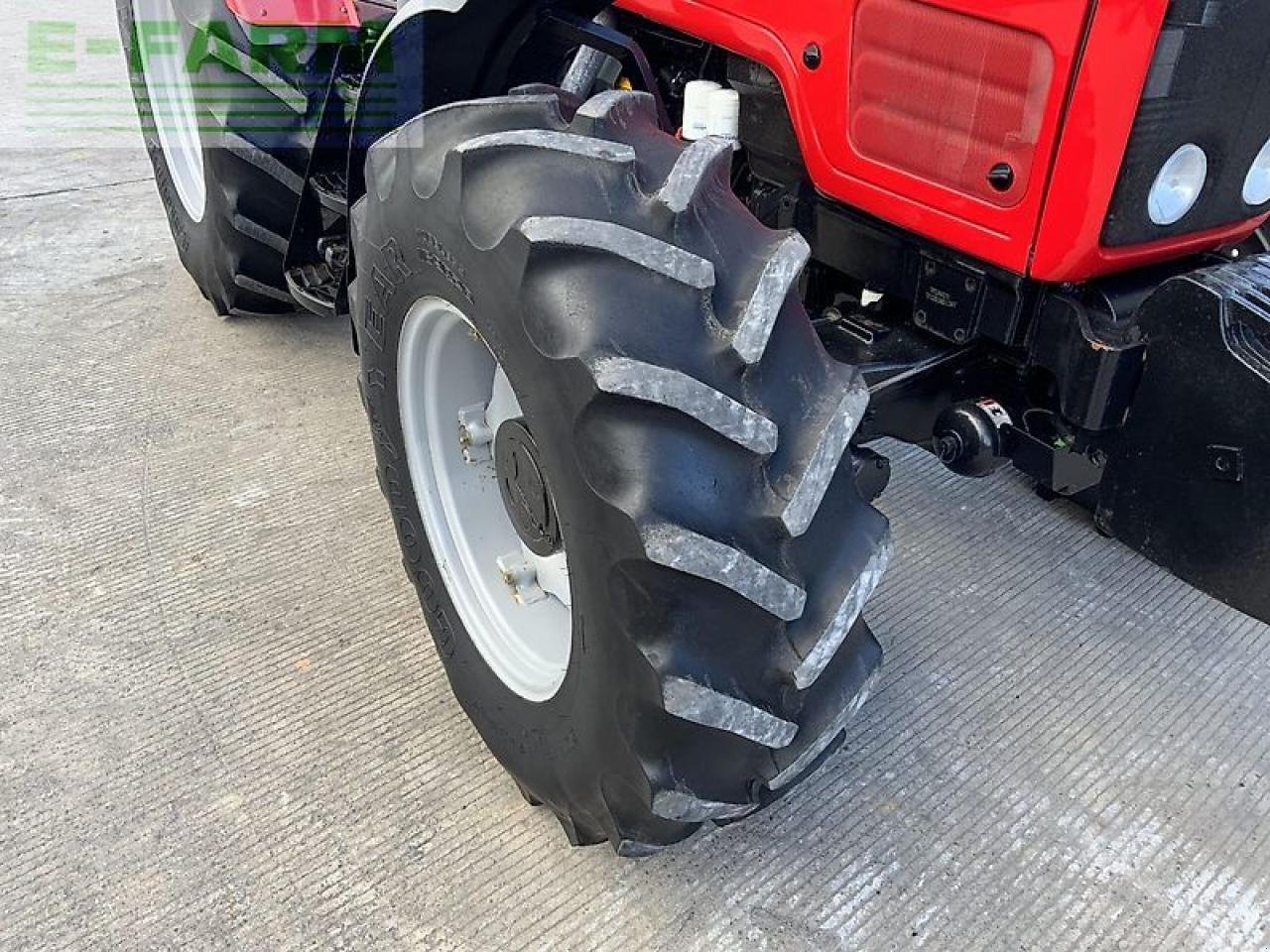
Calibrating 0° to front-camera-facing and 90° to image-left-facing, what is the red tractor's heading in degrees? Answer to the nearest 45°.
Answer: approximately 315°
